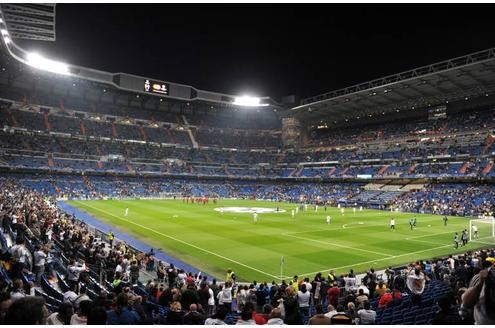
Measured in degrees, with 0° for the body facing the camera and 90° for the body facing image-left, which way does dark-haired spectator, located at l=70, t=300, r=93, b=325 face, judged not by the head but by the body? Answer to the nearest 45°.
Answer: approximately 225°

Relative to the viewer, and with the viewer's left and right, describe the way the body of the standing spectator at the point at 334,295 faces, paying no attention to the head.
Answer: facing away from the viewer

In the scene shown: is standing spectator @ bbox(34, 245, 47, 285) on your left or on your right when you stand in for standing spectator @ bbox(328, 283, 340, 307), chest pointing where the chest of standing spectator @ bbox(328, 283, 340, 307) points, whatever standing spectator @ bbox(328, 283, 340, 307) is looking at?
on your left

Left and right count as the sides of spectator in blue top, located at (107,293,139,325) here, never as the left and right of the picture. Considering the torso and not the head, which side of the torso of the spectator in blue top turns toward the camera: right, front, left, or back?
back

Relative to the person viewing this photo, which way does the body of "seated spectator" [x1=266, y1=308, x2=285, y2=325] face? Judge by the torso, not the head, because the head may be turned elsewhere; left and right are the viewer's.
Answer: facing away from the viewer

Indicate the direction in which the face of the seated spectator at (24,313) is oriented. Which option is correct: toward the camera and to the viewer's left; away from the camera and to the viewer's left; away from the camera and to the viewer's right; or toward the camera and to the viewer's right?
away from the camera and to the viewer's right

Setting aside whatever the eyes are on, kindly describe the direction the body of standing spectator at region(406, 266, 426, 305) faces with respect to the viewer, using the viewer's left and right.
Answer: facing away from the viewer

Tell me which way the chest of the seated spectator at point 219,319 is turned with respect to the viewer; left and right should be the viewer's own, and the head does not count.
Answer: facing away from the viewer

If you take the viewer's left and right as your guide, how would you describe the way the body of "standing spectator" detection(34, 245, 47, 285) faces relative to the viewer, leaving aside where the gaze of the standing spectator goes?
facing away from the viewer and to the right of the viewer
